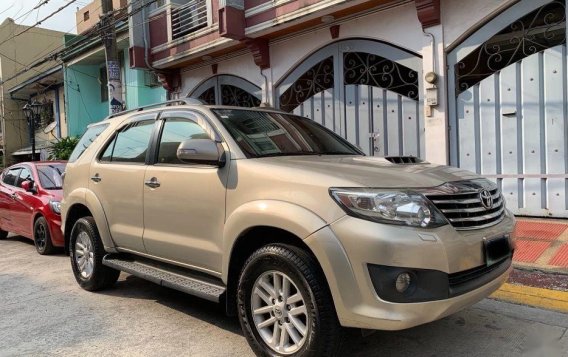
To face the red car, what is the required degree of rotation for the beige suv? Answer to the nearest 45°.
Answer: approximately 180°

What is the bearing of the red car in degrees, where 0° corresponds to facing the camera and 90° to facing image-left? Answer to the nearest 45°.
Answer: approximately 315°

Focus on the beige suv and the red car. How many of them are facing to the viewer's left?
0

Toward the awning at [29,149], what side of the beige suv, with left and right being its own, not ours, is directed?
back

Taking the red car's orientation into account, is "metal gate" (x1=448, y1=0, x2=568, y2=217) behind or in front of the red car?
in front

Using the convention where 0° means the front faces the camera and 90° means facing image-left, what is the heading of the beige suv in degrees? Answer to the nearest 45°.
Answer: approximately 315°

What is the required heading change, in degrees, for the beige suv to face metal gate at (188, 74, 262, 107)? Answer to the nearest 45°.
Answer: approximately 135° to its left

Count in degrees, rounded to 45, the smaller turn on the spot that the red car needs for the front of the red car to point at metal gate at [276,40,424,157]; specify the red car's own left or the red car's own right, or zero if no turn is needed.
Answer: approximately 45° to the red car's own left

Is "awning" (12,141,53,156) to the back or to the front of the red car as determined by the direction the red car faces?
to the back

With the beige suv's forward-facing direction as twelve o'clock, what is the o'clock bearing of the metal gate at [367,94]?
The metal gate is roughly at 8 o'clock from the beige suv.

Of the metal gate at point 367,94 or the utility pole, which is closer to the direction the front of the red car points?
the metal gate

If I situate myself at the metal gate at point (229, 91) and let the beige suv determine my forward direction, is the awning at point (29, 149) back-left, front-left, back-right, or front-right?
back-right

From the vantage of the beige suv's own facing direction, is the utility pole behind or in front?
behind

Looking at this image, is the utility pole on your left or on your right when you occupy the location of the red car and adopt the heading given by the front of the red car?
on your left

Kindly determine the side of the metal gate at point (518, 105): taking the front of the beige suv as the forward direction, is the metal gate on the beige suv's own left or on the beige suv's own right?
on the beige suv's own left
